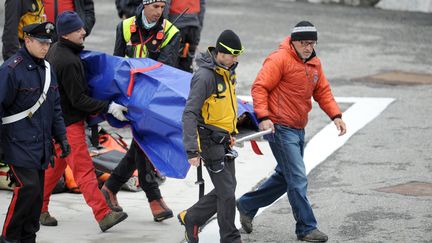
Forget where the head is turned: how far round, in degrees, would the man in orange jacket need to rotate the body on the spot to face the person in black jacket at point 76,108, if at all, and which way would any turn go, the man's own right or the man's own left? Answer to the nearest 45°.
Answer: approximately 135° to the man's own right

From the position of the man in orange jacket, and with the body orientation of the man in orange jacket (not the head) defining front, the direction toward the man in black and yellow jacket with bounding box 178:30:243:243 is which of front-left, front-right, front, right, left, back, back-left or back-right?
right

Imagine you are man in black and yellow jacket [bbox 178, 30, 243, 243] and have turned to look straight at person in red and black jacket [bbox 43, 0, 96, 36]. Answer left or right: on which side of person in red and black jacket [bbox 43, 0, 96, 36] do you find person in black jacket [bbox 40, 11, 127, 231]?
left

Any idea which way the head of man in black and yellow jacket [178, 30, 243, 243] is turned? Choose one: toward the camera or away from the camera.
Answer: toward the camera

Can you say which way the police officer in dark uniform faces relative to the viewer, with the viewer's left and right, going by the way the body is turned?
facing the viewer and to the right of the viewer

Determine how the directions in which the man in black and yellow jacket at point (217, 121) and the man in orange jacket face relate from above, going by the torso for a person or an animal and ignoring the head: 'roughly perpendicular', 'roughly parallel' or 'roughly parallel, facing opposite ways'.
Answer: roughly parallel

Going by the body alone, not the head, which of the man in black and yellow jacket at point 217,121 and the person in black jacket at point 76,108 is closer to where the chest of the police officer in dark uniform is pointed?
the man in black and yellow jacket

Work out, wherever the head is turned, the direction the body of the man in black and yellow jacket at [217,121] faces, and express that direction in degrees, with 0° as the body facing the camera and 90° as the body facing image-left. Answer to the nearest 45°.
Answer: approximately 315°

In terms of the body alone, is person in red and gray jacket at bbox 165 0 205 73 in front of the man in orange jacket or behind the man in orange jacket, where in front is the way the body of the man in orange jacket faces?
behind

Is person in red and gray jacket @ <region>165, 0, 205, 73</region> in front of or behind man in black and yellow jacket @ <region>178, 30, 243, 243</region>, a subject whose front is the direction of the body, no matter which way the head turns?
behind

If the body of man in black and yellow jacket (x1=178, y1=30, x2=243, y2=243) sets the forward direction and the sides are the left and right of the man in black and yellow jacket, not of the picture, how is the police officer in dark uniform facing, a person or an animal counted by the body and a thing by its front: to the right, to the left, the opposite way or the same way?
the same way

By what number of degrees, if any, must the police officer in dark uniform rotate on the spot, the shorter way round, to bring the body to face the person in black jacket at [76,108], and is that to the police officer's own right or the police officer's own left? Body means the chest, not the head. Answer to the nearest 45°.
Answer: approximately 90° to the police officer's own left
